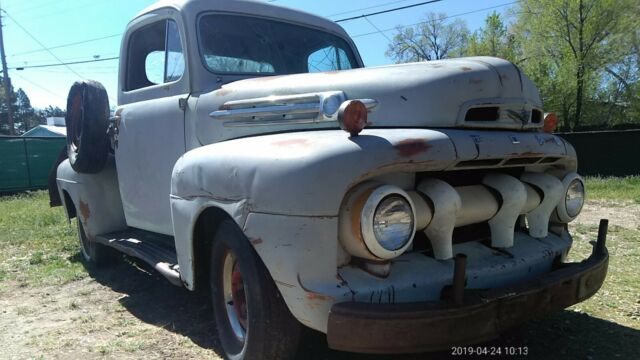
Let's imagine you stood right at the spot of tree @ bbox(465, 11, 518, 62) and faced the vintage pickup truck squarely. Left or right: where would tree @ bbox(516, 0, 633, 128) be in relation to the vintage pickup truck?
left

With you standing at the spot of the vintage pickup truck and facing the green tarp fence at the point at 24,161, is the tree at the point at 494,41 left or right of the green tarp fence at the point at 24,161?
right

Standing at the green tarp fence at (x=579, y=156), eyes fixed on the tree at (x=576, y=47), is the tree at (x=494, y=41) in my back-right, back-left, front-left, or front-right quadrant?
front-left

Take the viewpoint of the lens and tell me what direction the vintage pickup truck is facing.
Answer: facing the viewer and to the right of the viewer

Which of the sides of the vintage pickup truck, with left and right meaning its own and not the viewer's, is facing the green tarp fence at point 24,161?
back

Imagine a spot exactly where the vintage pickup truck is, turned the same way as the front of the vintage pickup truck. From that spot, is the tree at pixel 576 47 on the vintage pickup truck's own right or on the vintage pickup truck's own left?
on the vintage pickup truck's own left

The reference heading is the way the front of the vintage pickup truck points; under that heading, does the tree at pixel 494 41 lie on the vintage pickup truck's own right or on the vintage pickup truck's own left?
on the vintage pickup truck's own left

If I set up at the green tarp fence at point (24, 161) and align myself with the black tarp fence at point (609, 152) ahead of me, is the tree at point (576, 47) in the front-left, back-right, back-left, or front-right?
front-left

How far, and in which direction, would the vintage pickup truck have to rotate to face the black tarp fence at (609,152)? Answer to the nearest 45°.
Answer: approximately 90° to its left
